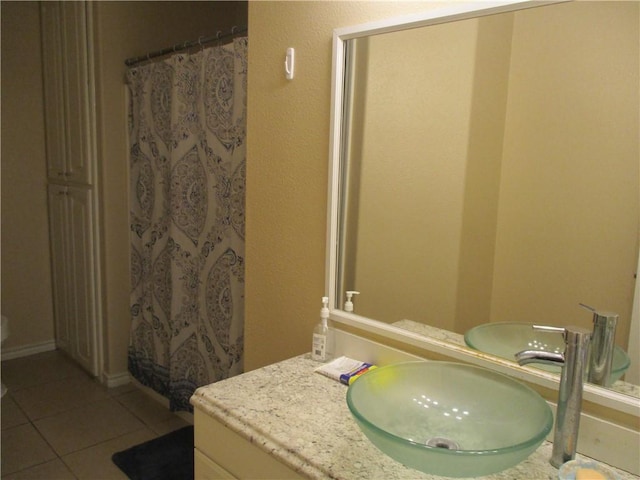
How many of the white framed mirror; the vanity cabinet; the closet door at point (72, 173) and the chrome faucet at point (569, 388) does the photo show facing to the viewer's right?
0

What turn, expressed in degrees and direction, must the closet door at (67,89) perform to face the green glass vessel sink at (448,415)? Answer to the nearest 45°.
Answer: approximately 45° to its left

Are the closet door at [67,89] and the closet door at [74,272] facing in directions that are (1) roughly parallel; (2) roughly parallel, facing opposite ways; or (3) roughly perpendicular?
roughly parallel

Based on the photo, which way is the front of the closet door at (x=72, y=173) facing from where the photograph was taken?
facing the viewer and to the left of the viewer

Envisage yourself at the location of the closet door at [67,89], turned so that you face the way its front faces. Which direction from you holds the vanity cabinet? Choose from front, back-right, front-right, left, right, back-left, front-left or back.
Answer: front-left

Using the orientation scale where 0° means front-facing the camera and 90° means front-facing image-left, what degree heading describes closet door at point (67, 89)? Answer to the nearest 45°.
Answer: approximately 45°

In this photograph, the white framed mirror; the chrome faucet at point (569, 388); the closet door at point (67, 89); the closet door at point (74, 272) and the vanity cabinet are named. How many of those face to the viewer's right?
0

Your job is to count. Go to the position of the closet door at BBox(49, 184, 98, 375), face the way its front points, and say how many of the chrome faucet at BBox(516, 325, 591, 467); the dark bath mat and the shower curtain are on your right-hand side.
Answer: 0

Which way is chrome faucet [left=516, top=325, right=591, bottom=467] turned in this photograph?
to the viewer's left

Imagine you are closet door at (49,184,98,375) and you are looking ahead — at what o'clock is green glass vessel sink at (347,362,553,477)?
The green glass vessel sink is roughly at 10 o'clock from the closet door.

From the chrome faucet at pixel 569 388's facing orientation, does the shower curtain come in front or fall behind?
in front

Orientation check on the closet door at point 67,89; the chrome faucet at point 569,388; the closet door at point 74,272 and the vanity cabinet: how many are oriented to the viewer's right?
0

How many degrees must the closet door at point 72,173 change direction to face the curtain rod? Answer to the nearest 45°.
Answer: approximately 90° to its left

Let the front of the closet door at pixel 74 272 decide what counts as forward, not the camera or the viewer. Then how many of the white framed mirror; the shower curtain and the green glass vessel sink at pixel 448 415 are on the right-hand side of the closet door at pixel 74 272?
0
